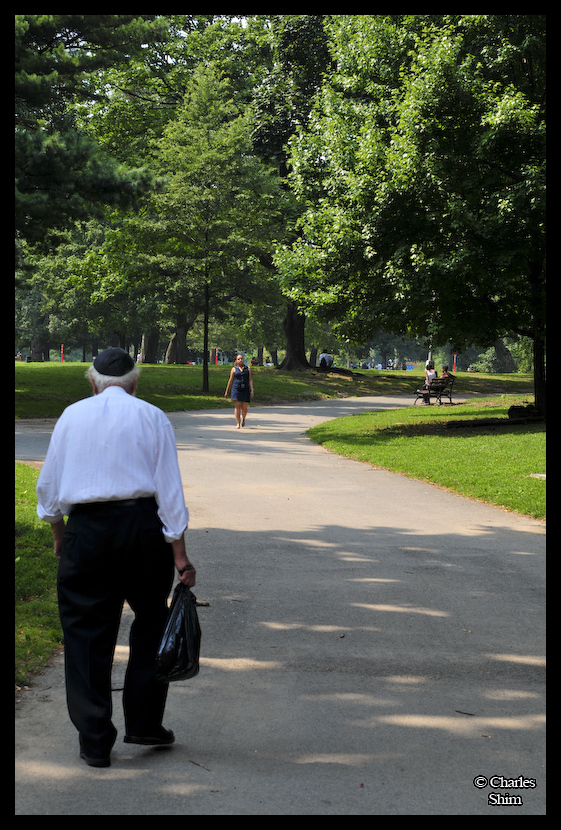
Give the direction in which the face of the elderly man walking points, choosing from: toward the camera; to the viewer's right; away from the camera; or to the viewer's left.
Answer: away from the camera

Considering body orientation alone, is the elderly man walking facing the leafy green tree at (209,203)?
yes

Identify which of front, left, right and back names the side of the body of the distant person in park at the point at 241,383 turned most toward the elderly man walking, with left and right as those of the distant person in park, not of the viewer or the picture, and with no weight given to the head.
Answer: front

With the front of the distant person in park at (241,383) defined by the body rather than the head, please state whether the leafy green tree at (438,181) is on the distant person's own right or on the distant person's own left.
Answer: on the distant person's own left

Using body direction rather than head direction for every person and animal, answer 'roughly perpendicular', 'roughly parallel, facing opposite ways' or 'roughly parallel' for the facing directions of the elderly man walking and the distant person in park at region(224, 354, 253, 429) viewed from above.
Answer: roughly parallel, facing opposite ways

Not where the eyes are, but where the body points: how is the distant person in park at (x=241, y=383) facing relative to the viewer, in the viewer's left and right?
facing the viewer

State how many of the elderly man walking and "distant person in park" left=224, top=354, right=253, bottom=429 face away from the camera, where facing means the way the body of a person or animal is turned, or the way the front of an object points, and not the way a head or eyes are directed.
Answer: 1

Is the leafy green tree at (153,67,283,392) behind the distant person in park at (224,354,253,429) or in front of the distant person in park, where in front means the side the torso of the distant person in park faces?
behind

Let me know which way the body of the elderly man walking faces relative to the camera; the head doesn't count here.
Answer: away from the camera

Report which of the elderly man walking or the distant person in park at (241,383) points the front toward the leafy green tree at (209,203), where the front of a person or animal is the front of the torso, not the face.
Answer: the elderly man walking

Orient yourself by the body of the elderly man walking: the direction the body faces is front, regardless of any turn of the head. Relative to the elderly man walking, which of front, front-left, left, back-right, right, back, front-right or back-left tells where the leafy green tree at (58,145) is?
front

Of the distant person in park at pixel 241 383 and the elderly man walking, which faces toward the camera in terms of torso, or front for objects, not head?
the distant person in park

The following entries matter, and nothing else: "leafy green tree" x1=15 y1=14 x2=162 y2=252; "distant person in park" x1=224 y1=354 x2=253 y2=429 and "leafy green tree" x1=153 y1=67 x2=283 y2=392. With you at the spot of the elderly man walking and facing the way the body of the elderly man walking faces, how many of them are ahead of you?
3
